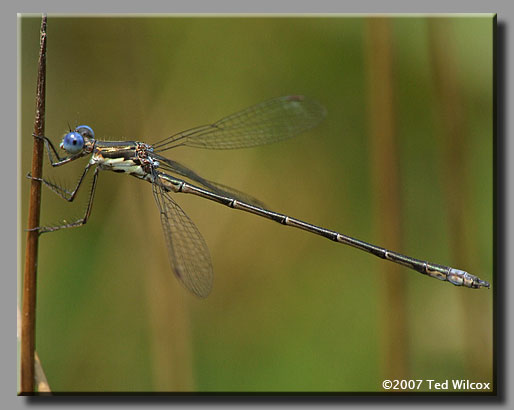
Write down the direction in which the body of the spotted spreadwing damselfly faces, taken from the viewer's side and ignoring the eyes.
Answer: to the viewer's left
